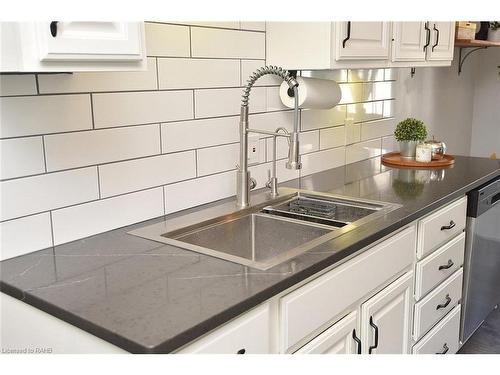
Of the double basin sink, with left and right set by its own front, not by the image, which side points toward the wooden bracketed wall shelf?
left

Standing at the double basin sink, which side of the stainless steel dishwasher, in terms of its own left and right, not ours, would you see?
right

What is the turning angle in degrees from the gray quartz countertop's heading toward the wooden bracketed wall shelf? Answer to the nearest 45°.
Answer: approximately 90° to its left

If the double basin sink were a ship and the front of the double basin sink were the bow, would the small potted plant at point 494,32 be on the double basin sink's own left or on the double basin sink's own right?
on the double basin sink's own left
